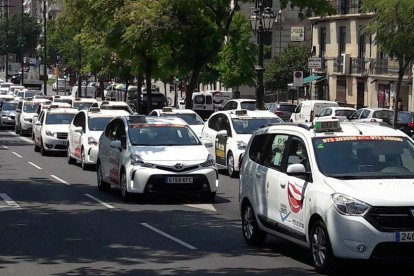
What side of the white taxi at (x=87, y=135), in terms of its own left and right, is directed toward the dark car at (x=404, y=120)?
left

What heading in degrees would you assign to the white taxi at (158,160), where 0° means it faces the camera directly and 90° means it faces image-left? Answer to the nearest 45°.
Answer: approximately 315°

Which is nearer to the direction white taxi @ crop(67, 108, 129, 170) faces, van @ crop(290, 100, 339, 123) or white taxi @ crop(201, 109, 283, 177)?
the white taxi

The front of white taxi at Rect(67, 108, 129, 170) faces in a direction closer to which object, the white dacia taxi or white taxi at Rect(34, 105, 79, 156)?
the white dacia taxi

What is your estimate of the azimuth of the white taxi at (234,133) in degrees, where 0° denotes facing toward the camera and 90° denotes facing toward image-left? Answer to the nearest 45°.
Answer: approximately 315°

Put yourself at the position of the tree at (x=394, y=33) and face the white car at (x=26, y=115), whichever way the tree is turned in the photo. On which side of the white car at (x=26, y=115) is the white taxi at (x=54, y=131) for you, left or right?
left

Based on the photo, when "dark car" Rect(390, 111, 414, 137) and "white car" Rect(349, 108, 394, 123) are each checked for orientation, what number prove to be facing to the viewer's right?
0
